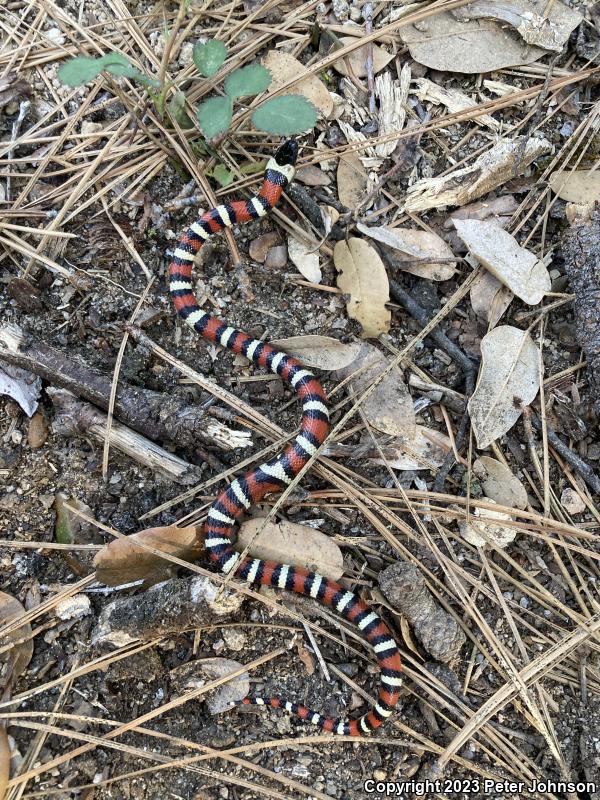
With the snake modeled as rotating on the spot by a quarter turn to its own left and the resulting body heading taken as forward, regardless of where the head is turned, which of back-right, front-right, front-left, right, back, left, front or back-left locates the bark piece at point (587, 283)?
back

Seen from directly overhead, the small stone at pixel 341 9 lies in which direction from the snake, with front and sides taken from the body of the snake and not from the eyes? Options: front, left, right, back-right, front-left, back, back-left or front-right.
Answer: front-right

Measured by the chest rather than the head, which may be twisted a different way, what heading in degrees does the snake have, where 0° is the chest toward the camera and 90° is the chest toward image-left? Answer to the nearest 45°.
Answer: approximately 180°

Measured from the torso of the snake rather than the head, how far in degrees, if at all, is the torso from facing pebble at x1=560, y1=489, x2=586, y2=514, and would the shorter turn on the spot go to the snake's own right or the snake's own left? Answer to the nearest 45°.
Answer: approximately 135° to the snake's own right

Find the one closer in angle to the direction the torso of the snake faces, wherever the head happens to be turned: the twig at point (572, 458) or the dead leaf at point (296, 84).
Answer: the dead leaf

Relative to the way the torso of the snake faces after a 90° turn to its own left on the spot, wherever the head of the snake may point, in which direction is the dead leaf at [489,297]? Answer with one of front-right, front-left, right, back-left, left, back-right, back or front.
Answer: back

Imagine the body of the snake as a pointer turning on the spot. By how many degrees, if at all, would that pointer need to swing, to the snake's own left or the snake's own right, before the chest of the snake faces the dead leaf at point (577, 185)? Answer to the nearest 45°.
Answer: approximately 90° to the snake's own right

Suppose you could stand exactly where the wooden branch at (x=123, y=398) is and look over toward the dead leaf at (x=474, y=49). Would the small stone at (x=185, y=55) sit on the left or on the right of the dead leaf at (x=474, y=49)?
left
